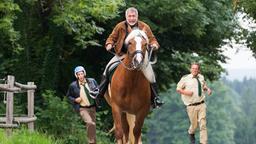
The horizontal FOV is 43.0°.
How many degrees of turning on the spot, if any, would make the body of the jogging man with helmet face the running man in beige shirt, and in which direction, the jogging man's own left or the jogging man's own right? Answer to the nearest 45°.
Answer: approximately 90° to the jogging man's own left

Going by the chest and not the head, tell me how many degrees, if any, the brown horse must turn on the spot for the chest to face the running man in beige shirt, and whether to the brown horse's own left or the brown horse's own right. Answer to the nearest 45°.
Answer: approximately 135° to the brown horse's own left

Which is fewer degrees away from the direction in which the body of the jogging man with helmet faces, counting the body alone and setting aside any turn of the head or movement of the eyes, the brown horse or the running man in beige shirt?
the brown horse

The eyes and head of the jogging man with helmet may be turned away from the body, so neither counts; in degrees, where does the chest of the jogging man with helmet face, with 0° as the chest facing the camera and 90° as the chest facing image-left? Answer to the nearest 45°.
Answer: approximately 0°

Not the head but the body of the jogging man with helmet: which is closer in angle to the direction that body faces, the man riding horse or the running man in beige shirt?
the man riding horse

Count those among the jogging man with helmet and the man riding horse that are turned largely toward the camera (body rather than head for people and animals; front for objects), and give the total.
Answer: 2

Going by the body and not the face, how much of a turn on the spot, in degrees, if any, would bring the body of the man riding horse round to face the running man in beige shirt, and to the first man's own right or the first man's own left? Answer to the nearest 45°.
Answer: approximately 135° to the first man's own left
